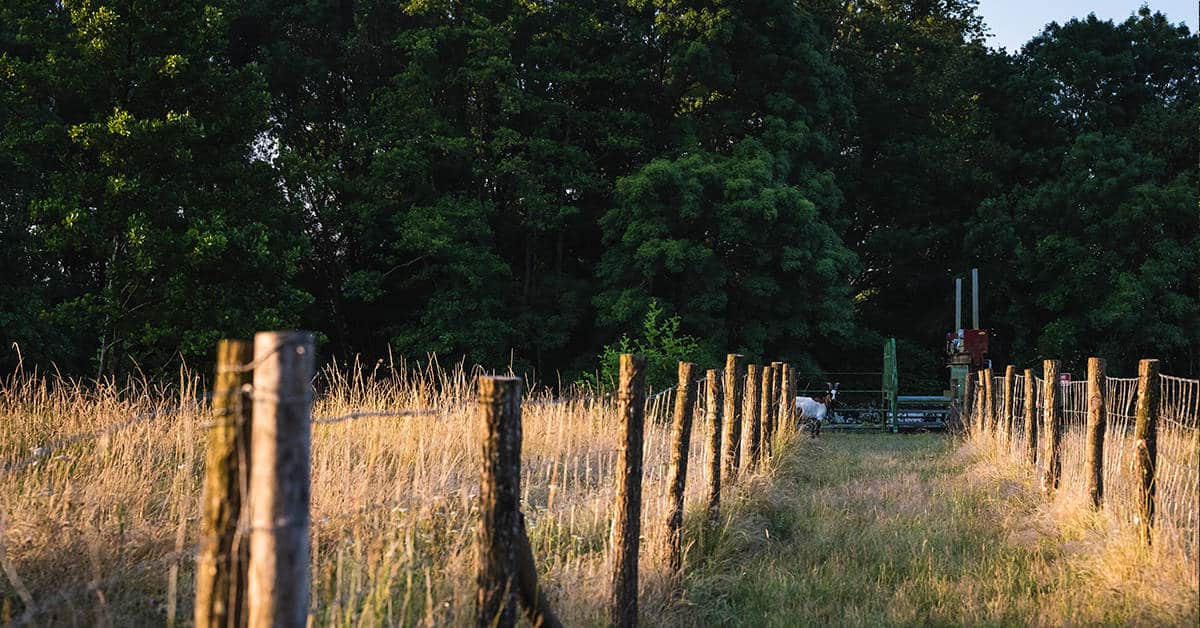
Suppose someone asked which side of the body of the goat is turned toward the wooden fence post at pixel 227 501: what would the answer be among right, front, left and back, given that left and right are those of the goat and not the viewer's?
right

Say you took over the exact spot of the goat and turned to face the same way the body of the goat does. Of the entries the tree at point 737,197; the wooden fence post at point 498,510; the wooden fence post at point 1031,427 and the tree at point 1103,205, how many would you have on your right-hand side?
2

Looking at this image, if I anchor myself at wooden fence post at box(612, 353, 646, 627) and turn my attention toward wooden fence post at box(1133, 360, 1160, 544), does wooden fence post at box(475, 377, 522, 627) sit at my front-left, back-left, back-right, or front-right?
back-right

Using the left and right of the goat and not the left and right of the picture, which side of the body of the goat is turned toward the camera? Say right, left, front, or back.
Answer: right

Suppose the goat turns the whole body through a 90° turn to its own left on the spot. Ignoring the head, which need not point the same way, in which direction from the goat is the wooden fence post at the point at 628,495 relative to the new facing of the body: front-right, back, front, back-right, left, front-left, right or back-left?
back

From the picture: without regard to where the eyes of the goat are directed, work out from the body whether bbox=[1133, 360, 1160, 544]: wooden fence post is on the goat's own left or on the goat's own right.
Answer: on the goat's own right

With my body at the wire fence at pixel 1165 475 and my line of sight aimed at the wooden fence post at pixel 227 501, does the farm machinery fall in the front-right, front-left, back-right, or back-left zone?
back-right

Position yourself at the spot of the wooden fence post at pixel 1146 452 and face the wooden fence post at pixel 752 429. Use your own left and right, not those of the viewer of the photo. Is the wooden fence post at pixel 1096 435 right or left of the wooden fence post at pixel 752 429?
right

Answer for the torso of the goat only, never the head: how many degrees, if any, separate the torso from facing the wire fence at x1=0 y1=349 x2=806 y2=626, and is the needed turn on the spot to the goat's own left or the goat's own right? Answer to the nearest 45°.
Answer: approximately 90° to the goat's own right

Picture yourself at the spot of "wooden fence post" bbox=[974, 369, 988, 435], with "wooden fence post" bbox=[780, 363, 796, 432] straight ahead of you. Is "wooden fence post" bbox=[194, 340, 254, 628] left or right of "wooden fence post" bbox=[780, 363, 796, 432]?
left
